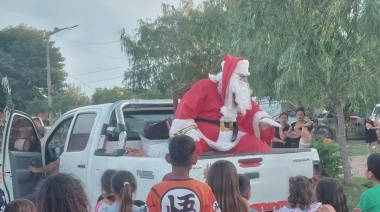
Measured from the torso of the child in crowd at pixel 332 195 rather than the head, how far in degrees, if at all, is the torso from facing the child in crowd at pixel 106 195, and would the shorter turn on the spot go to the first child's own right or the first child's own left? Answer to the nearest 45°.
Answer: approximately 45° to the first child's own left

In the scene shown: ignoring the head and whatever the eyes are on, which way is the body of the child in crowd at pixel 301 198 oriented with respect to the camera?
away from the camera

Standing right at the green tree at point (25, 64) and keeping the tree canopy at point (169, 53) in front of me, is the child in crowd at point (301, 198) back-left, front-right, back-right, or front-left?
front-right

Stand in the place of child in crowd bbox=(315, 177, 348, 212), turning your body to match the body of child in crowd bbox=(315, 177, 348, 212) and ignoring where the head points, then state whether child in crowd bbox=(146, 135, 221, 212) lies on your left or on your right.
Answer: on your left

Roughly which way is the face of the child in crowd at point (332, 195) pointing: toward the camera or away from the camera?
away from the camera

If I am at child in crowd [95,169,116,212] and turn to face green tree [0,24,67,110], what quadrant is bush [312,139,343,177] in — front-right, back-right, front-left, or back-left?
front-right

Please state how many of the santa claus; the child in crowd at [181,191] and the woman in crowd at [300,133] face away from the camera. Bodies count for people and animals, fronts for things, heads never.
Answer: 1

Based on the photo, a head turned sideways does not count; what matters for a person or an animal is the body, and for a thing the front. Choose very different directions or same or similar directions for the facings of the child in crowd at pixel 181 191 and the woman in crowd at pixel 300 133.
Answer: very different directions

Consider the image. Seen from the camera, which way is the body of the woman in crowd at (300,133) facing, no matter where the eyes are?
toward the camera

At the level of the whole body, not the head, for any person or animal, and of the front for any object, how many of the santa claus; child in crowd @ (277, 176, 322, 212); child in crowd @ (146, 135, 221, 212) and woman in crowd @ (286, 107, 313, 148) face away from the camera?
2

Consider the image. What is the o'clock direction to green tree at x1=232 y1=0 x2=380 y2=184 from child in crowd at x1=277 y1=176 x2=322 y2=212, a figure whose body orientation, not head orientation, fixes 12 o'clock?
The green tree is roughly at 12 o'clock from the child in crowd.

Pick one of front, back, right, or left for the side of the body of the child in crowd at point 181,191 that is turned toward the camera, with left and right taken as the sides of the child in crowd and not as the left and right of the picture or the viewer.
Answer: back

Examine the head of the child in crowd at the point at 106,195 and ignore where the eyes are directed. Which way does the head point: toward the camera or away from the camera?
away from the camera

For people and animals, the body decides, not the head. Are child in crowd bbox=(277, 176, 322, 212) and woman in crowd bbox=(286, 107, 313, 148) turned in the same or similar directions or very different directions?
very different directions

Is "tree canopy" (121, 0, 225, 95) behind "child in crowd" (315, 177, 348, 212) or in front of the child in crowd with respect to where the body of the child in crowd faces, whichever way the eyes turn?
in front

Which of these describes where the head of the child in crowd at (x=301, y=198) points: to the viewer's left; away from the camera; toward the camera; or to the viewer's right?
away from the camera

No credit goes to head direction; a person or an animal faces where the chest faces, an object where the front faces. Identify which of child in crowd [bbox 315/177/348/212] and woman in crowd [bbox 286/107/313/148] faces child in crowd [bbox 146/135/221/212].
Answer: the woman in crowd

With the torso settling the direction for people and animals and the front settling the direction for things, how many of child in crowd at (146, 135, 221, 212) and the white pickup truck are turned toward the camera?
0
